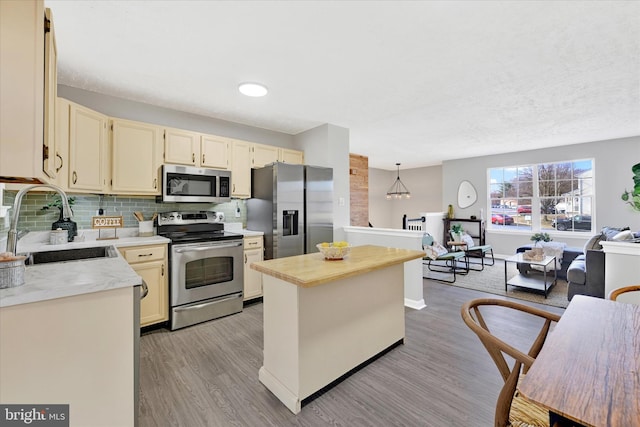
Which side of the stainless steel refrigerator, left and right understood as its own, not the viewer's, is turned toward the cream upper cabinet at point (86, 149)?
right

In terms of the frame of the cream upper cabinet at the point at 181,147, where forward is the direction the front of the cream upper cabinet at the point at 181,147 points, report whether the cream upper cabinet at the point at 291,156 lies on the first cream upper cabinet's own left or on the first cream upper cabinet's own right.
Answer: on the first cream upper cabinet's own left

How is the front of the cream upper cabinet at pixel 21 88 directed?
to the viewer's right

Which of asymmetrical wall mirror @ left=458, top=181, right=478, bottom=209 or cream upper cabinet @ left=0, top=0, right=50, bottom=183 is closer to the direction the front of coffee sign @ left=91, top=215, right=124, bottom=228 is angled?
the cream upper cabinet

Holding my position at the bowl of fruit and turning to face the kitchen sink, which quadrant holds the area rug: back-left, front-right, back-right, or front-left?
back-right

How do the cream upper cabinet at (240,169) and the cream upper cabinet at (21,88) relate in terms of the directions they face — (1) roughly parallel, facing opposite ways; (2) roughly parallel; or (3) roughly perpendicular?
roughly perpendicular

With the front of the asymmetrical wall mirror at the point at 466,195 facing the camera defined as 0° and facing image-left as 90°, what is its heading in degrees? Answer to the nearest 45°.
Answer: approximately 0°

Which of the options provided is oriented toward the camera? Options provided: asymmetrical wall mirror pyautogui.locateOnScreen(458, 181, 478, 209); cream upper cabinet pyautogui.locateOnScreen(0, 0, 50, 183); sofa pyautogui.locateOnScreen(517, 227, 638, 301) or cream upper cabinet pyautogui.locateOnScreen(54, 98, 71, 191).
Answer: the asymmetrical wall mirror

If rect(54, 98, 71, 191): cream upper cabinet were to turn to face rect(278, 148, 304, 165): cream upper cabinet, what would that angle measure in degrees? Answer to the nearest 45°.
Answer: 0° — it already faces it

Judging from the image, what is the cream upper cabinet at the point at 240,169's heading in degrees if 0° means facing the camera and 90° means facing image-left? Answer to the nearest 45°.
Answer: approximately 315°
